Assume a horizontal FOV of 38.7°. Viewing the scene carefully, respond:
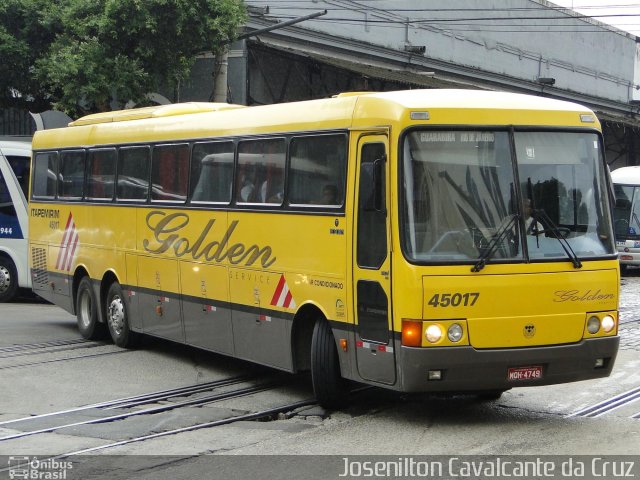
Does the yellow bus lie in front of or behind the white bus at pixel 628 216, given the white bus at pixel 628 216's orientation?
in front

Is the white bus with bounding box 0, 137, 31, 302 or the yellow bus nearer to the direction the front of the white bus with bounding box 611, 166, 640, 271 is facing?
the yellow bus

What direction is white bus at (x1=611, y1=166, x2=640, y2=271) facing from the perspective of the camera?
toward the camera

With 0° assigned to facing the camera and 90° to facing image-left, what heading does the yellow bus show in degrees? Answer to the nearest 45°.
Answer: approximately 315°

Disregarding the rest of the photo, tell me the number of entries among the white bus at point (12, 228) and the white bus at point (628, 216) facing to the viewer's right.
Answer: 1

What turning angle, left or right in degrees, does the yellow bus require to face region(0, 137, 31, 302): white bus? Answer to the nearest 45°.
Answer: approximately 180°

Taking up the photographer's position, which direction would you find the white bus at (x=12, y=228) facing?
facing to the right of the viewer

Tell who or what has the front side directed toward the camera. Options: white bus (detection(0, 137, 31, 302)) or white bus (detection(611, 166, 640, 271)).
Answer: white bus (detection(611, 166, 640, 271))

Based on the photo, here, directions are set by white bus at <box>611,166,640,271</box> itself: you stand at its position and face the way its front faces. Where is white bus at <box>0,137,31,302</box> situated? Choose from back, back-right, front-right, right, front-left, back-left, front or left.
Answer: front-right
